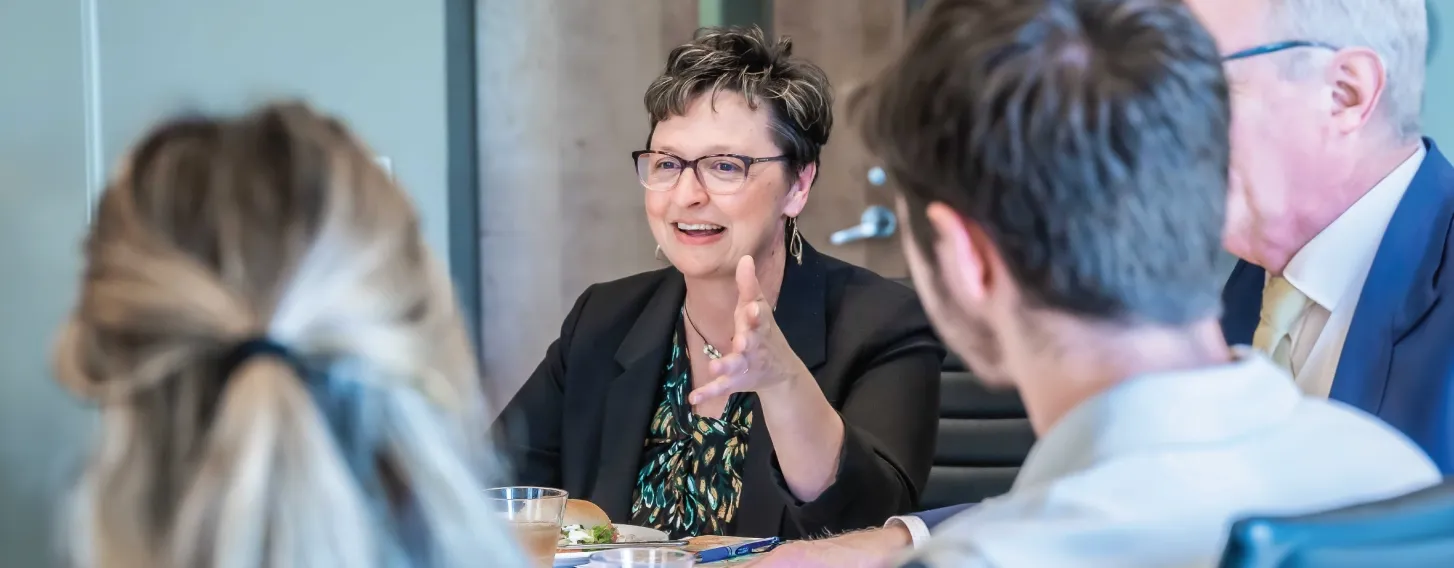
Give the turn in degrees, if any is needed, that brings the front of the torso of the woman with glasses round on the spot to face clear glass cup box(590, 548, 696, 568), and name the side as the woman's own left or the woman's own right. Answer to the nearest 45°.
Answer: approximately 45° to the woman's own left

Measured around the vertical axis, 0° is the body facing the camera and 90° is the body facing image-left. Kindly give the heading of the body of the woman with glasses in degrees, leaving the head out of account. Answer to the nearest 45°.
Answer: approximately 45°

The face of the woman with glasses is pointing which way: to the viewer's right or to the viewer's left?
to the viewer's left
